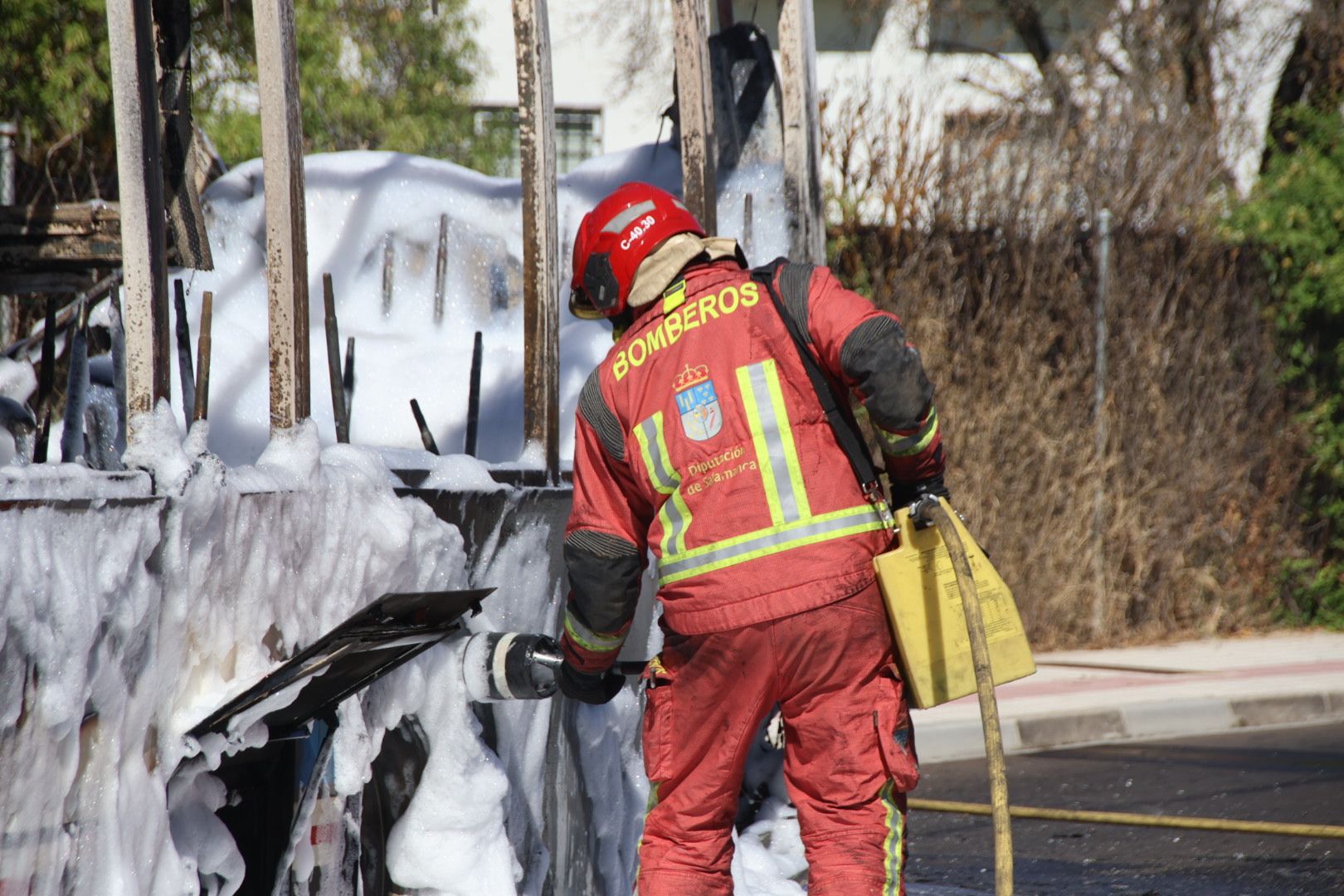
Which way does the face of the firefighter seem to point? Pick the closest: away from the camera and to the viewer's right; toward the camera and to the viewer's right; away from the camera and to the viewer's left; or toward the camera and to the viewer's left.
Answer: away from the camera and to the viewer's left

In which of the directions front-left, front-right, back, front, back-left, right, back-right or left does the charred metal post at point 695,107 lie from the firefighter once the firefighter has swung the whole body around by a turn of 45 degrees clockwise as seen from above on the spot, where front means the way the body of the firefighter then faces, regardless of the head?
front-left

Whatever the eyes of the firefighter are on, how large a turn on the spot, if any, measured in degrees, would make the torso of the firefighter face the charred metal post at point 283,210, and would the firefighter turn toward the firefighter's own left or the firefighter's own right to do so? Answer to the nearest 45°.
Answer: approximately 90° to the firefighter's own left

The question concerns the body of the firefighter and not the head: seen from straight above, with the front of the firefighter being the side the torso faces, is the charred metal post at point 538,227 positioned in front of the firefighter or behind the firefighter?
in front

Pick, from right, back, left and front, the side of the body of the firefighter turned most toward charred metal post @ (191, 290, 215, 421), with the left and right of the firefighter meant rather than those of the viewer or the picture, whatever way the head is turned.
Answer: left

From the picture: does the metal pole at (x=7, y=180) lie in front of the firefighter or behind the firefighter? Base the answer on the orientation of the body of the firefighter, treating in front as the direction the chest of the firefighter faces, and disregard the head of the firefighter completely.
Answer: in front

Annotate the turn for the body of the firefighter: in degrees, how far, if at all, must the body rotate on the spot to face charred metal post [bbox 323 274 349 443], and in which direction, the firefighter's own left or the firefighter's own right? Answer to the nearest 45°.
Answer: approximately 45° to the firefighter's own left

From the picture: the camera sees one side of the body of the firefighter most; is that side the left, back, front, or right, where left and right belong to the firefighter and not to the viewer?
back

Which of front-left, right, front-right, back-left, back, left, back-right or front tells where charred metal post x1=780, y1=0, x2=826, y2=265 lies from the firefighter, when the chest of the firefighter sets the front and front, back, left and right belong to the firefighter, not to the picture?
front

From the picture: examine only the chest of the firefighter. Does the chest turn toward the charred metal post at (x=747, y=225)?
yes

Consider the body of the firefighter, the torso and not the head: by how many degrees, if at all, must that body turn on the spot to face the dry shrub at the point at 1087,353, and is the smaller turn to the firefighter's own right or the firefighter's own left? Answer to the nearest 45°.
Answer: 0° — they already face it
